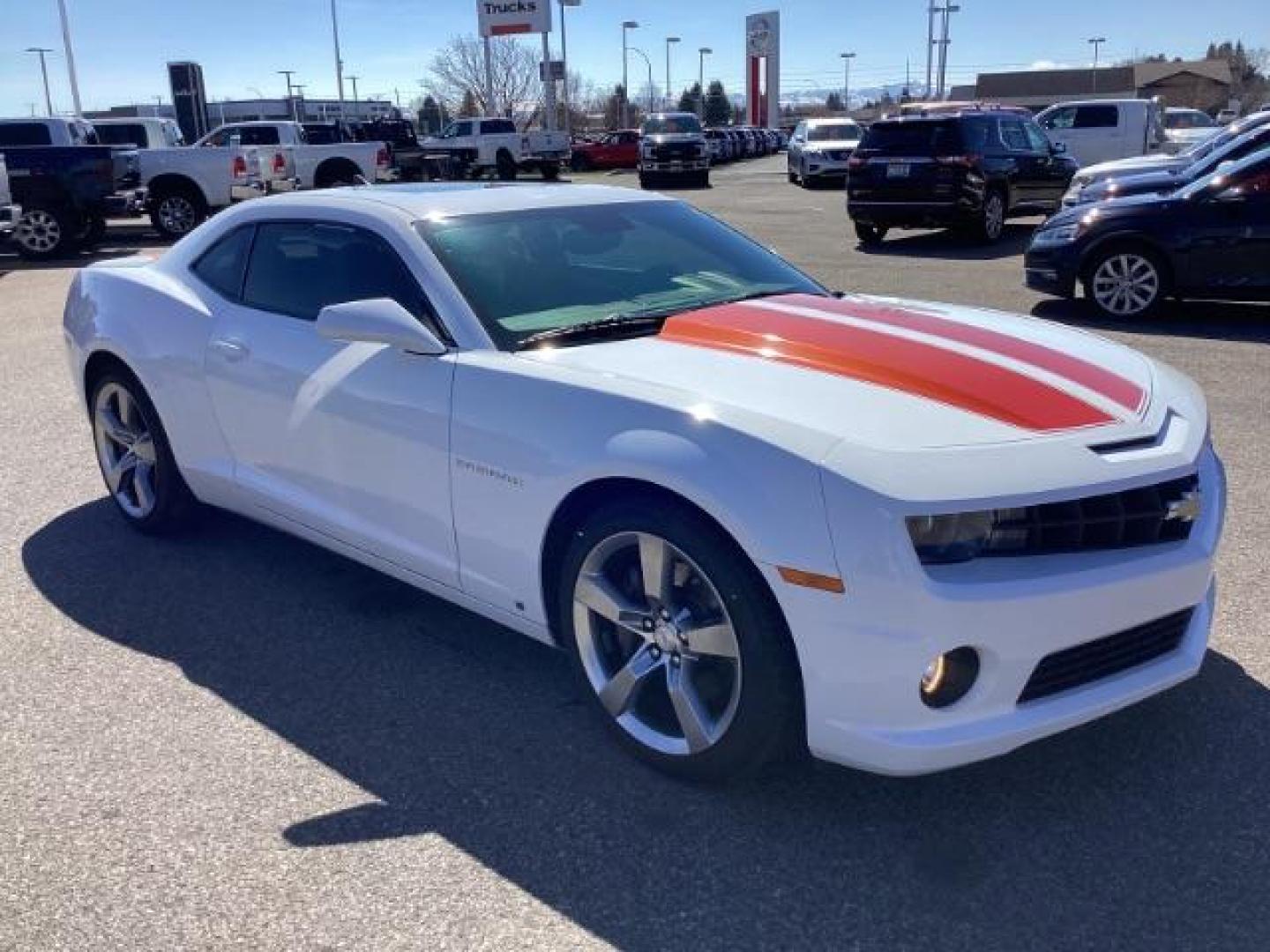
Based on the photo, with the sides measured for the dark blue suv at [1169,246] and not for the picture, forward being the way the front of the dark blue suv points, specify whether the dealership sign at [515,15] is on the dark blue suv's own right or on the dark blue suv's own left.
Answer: on the dark blue suv's own right

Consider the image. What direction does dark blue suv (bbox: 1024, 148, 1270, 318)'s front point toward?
to the viewer's left

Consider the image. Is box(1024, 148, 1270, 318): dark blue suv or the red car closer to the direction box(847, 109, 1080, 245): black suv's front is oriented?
the red car

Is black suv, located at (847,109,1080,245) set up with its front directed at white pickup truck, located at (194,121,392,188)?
no

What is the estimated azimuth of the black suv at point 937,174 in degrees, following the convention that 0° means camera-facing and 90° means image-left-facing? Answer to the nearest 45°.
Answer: approximately 225°

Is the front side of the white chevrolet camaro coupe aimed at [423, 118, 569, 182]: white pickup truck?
no

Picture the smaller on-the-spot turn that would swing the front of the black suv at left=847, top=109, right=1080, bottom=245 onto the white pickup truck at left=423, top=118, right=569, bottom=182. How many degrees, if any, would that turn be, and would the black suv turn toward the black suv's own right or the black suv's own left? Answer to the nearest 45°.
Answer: approximately 90° to the black suv's own left

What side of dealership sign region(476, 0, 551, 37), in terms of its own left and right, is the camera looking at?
front

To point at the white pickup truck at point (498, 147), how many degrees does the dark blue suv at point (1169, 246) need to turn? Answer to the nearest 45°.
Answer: approximately 45° to its right

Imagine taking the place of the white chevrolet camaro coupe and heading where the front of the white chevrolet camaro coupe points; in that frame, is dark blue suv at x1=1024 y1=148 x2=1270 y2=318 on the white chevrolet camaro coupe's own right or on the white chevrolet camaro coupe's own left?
on the white chevrolet camaro coupe's own left
